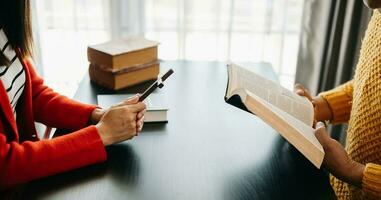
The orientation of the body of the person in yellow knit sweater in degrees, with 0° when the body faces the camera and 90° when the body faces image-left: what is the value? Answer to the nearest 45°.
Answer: approximately 90°
